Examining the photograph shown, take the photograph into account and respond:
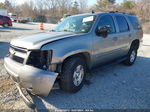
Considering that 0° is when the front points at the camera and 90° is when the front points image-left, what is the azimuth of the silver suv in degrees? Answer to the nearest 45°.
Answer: approximately 45°
